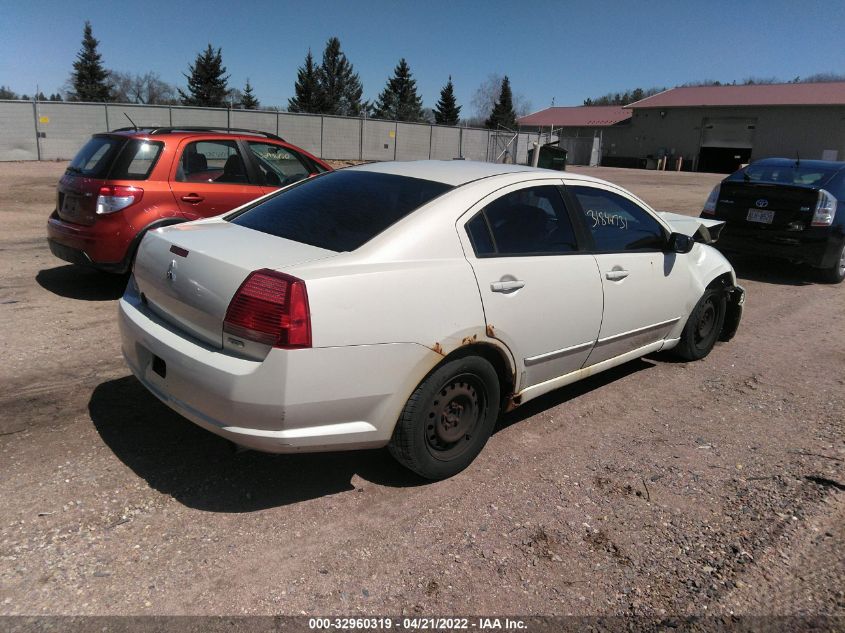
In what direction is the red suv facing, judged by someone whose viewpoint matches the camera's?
facing away from the viewer and to the right of the viewer

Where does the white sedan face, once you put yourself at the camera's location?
facing away from the viewer and to the right of the viewer

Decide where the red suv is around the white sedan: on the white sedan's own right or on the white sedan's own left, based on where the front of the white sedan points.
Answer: on the white sedan's own left

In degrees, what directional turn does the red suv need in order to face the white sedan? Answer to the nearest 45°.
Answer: approximately 135° to its right
